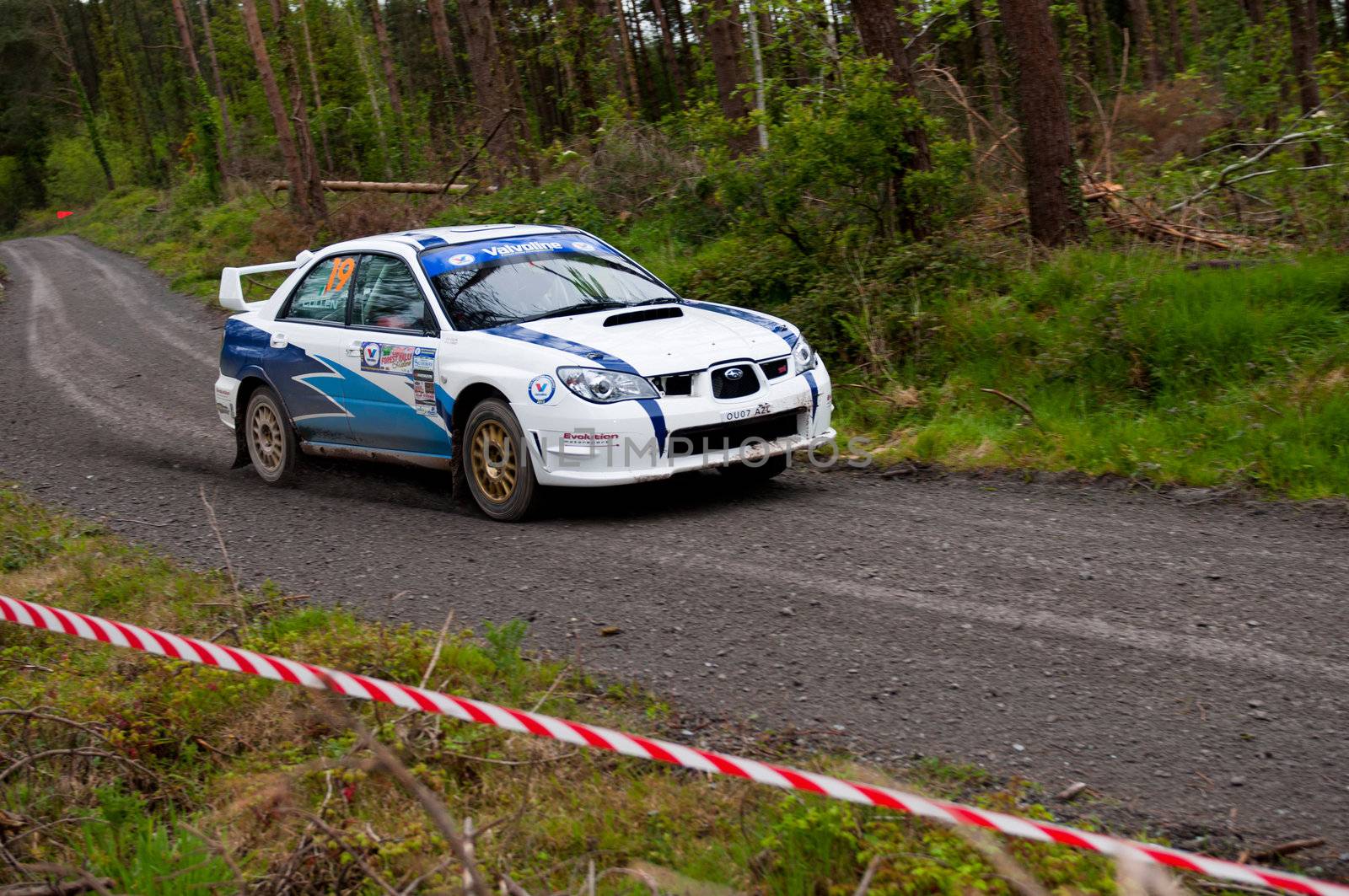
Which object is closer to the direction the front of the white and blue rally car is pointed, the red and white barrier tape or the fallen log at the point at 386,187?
the red and white barrier tape

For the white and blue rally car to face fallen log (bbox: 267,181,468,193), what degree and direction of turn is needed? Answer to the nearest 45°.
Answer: approximately 135° to its left

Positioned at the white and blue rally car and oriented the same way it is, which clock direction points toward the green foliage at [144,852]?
The green foliage is roughly at 2 o'clock from the white and blue rally car.

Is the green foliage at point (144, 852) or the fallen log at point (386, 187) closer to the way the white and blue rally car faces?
the green foliage

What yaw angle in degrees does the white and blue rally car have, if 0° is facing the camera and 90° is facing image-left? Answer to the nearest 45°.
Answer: approximately 315°
